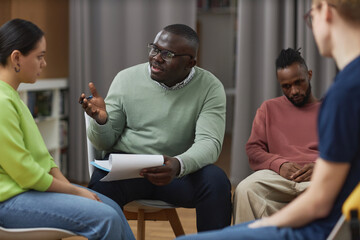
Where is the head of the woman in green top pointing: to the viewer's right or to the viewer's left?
to the viewer's right

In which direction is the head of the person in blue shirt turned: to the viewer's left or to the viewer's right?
to the viewer's left

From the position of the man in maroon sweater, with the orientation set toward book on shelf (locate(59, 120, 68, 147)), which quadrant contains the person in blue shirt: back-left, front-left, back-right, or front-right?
back-left

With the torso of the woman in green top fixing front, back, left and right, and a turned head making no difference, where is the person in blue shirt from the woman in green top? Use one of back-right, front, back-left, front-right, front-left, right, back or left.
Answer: front-right

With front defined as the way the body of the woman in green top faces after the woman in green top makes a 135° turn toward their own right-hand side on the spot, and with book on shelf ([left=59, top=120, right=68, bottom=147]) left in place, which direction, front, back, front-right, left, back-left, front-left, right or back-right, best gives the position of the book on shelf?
back-right

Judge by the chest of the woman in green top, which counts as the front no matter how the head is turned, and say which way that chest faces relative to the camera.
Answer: to the viewer's right
